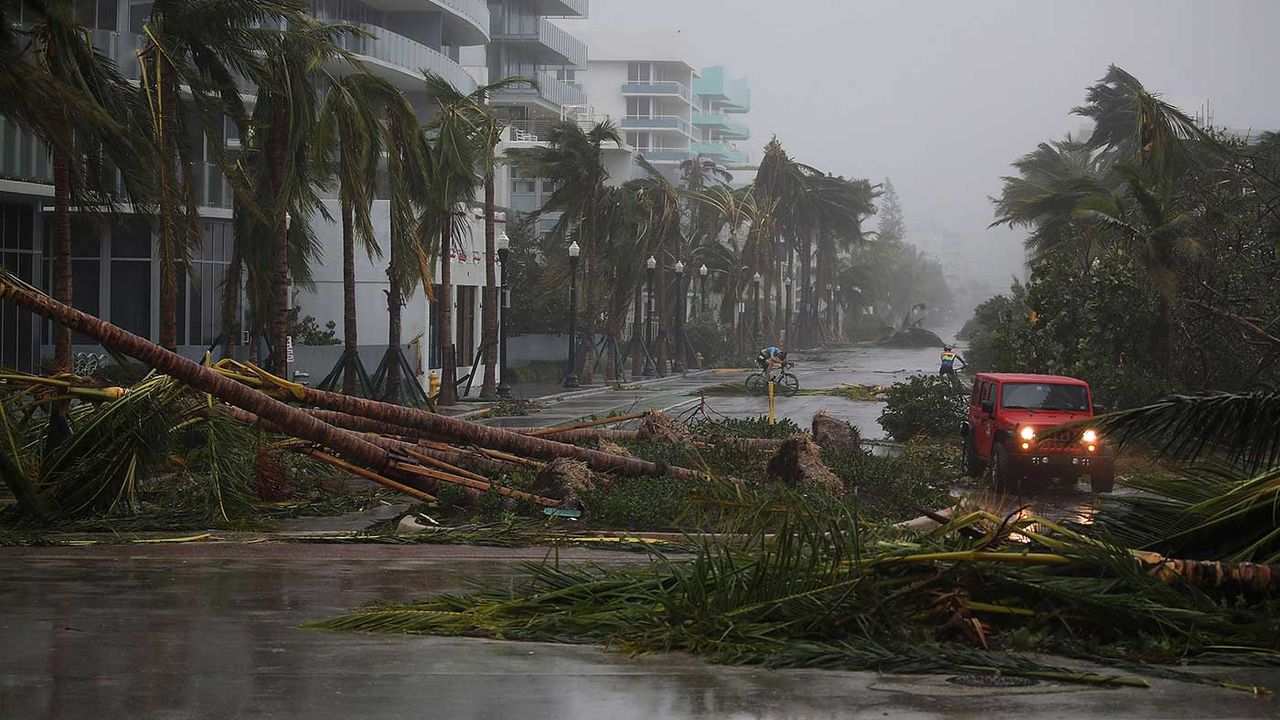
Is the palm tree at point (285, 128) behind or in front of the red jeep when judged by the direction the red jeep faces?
behind

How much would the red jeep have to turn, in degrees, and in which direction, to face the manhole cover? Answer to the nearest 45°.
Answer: approximately 45° to its right

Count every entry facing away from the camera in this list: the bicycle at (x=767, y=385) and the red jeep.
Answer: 0

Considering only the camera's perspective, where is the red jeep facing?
facing the viewer and to the right of the viewer

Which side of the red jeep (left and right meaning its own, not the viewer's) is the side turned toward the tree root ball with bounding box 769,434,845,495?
right

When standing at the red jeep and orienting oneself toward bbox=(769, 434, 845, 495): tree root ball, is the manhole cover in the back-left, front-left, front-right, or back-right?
front-left

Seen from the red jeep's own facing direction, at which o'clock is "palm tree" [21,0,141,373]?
The palm tree is roughly at 4 o'clock from the red jeep.

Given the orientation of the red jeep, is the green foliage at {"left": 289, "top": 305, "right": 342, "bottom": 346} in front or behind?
behind
